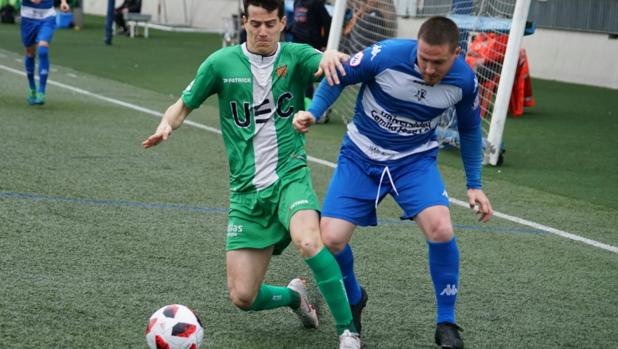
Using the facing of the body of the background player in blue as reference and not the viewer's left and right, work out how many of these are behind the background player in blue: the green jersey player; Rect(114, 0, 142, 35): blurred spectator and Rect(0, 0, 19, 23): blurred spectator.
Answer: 2

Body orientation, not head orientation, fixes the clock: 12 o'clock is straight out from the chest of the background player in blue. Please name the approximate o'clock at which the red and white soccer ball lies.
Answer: The red and white soccer ball is roughly at 12 o'clock from the background player in blue.

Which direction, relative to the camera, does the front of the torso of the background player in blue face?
toward the camera

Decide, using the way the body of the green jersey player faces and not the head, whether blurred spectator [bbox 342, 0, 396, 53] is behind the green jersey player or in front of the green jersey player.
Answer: behind

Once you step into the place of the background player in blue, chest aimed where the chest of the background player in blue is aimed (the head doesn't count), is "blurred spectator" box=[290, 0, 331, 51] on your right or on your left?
on your left

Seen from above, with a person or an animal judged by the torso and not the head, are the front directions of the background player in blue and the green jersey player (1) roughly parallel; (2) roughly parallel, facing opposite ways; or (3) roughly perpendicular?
roughly parallel

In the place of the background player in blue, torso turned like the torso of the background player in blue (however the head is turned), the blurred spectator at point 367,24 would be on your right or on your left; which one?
on your left

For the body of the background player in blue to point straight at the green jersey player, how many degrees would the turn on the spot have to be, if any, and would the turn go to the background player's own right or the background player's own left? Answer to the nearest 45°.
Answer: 0° — they already face them

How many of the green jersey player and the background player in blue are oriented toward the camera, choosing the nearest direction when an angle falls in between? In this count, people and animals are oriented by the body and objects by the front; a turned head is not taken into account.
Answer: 2

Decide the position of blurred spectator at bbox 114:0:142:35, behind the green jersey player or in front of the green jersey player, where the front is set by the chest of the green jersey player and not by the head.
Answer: behind

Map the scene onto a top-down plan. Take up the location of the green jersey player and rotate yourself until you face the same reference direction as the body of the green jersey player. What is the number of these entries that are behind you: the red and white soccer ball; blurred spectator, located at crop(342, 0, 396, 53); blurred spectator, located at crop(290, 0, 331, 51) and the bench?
3

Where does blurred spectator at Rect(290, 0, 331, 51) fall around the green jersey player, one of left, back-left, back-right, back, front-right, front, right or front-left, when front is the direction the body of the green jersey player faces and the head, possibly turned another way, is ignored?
back

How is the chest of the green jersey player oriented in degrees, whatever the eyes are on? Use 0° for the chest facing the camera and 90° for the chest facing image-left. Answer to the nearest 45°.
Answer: approximately 0°
